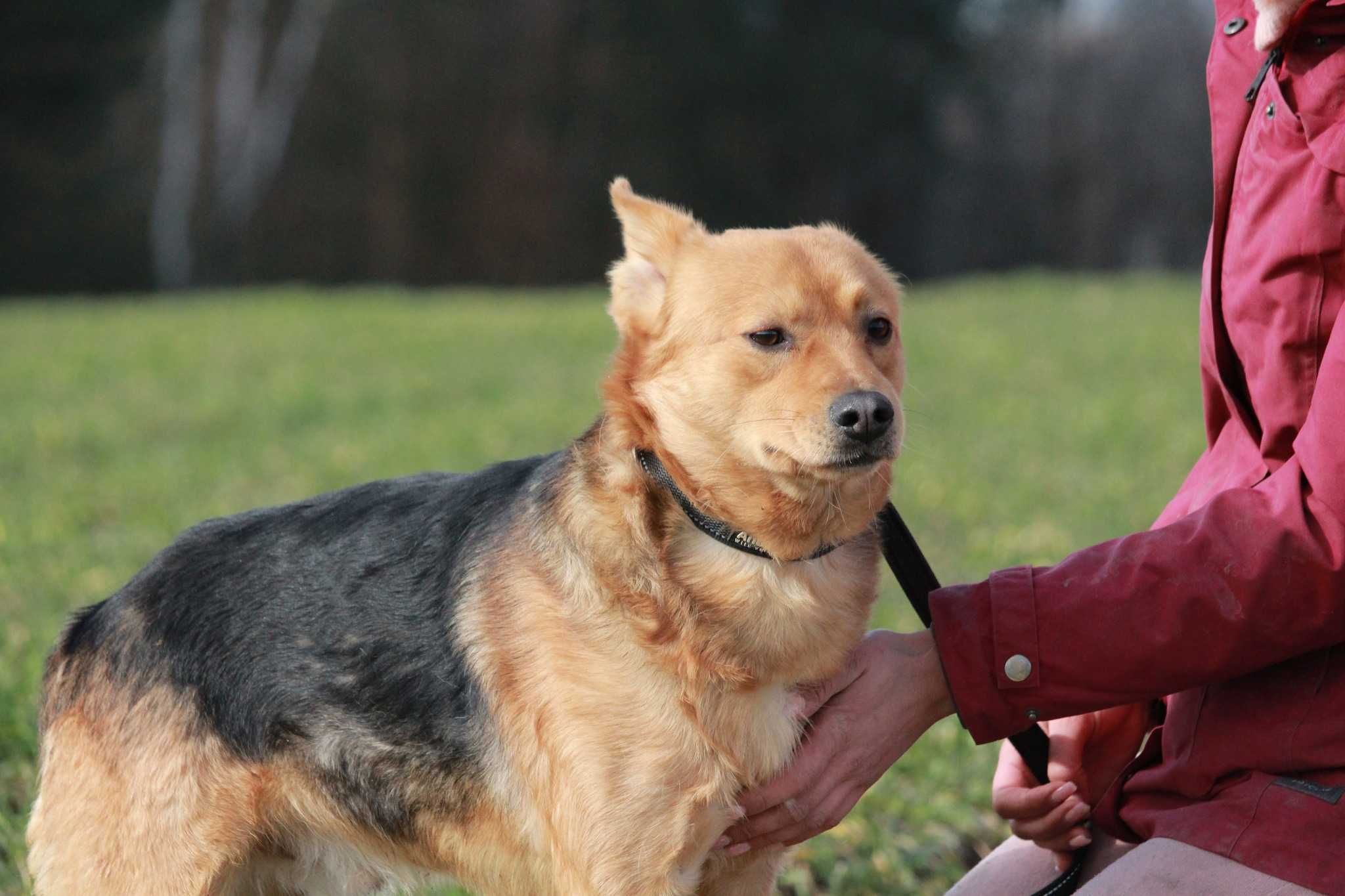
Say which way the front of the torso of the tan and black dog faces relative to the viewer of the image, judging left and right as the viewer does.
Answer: facing the viewer and to the right of the viewer
